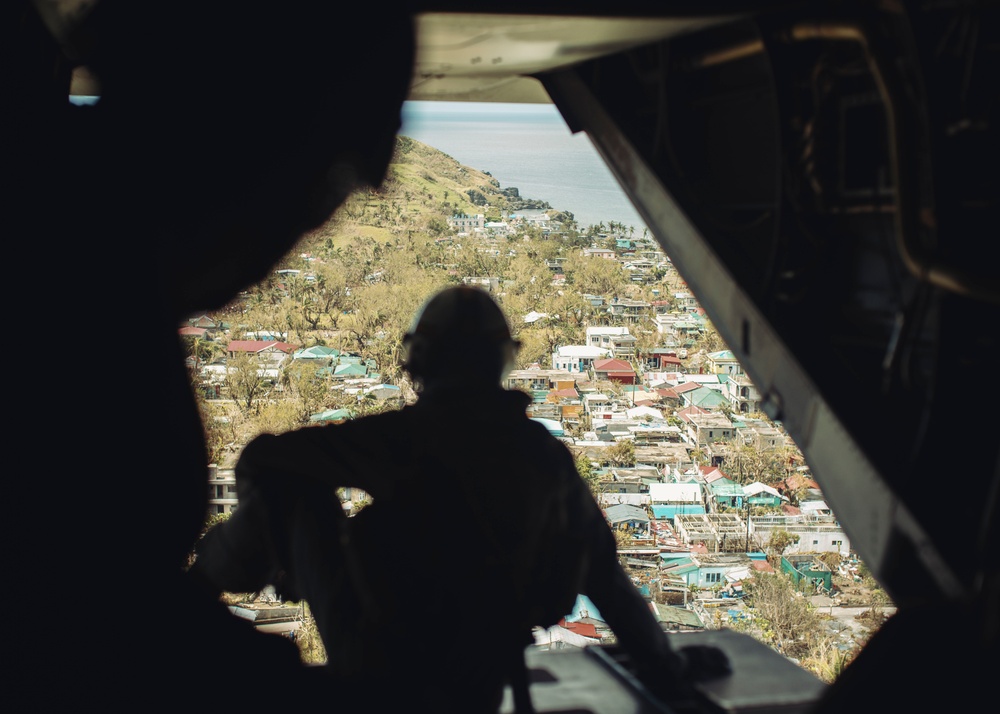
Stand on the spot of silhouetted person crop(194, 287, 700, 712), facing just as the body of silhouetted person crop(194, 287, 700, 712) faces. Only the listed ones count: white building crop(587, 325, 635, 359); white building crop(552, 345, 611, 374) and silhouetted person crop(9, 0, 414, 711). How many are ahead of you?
2

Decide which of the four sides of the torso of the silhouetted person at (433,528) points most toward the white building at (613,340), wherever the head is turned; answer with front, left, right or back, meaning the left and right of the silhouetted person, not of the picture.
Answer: front

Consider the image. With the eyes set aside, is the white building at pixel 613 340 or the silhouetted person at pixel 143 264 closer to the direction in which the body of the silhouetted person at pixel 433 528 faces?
the white building

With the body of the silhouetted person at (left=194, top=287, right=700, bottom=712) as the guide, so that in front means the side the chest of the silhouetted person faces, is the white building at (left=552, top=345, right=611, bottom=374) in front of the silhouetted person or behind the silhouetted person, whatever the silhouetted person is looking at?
in front

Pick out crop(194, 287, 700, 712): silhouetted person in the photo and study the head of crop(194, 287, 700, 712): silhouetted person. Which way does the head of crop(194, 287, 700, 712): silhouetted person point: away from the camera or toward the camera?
away from the camera

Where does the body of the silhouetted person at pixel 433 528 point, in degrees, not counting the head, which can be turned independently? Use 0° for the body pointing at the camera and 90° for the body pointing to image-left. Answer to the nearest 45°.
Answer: approximately 180°

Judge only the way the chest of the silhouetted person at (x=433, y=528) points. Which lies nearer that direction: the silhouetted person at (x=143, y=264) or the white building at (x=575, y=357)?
the white building

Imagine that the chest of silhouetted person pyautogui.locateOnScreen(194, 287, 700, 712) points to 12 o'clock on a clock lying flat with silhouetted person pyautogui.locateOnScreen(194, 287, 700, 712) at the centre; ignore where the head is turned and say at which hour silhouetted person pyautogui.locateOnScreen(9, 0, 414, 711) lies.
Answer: silhouetted person pyautogui.locateOnScreen(9, 0, 414, 711) is roughly at 6 o'clock from silhouetted person pyautogui.locateOnScreen(194, 287, 700, 712).

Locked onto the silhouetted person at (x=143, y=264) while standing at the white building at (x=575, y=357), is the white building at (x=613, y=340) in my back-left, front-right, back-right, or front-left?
back-left
